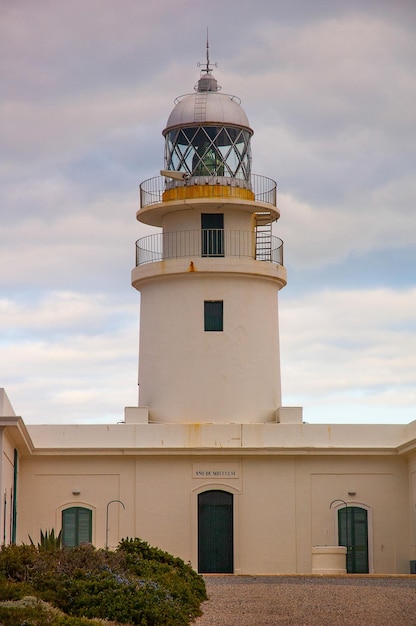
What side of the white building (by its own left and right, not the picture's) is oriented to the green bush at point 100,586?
front

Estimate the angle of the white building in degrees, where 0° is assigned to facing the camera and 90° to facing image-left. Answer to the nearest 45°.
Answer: approximately 0°
